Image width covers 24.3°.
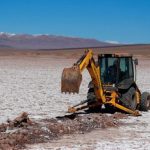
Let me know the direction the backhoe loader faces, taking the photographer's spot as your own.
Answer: facing away from the viewer and to the right of the viewer
